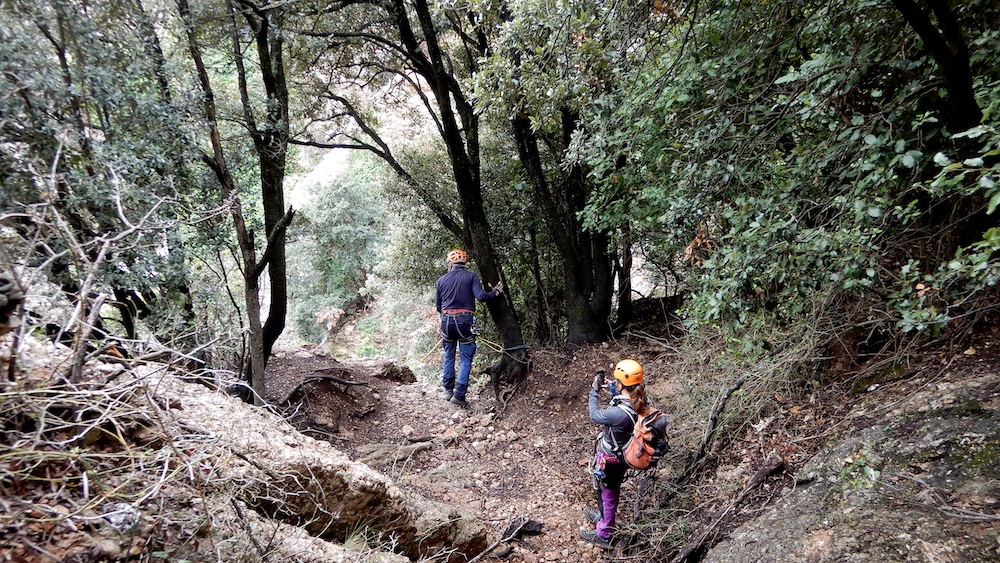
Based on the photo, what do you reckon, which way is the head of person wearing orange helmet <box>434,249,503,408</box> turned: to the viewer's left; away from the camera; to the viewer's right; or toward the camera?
away from the camera

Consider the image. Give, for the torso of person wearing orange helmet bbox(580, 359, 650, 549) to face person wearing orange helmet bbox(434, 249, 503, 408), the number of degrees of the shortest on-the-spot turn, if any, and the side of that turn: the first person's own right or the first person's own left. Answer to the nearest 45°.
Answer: approximately 45° to the first person's own right

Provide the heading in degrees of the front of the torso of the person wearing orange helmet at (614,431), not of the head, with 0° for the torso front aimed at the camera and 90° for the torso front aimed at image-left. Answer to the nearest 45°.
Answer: approximately 90°
